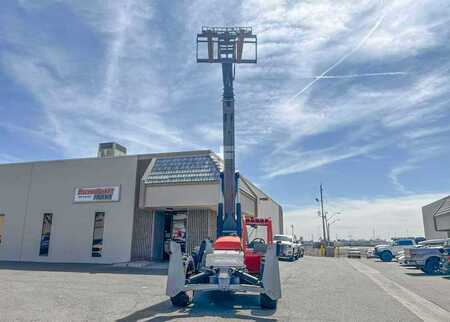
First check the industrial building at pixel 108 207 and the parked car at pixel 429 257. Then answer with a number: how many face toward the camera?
1

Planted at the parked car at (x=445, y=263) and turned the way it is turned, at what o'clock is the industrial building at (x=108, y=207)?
The industrial building is roughly at 1 o'clock from the parked car.

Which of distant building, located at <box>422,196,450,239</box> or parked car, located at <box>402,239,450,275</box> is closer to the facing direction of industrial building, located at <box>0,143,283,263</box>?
the parked car

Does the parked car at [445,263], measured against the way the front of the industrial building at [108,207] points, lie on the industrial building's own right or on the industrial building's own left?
on the industrial building's own left
